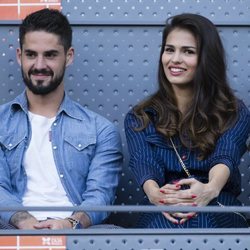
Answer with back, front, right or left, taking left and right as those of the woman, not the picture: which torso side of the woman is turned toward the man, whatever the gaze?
right

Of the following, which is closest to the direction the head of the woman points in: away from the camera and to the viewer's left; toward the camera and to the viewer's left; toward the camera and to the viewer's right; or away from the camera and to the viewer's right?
toward the camera and to the viewer's left

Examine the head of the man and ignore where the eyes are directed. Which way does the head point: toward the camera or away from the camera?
toward the camera

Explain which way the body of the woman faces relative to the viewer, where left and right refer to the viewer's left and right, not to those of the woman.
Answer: facing the viewer
